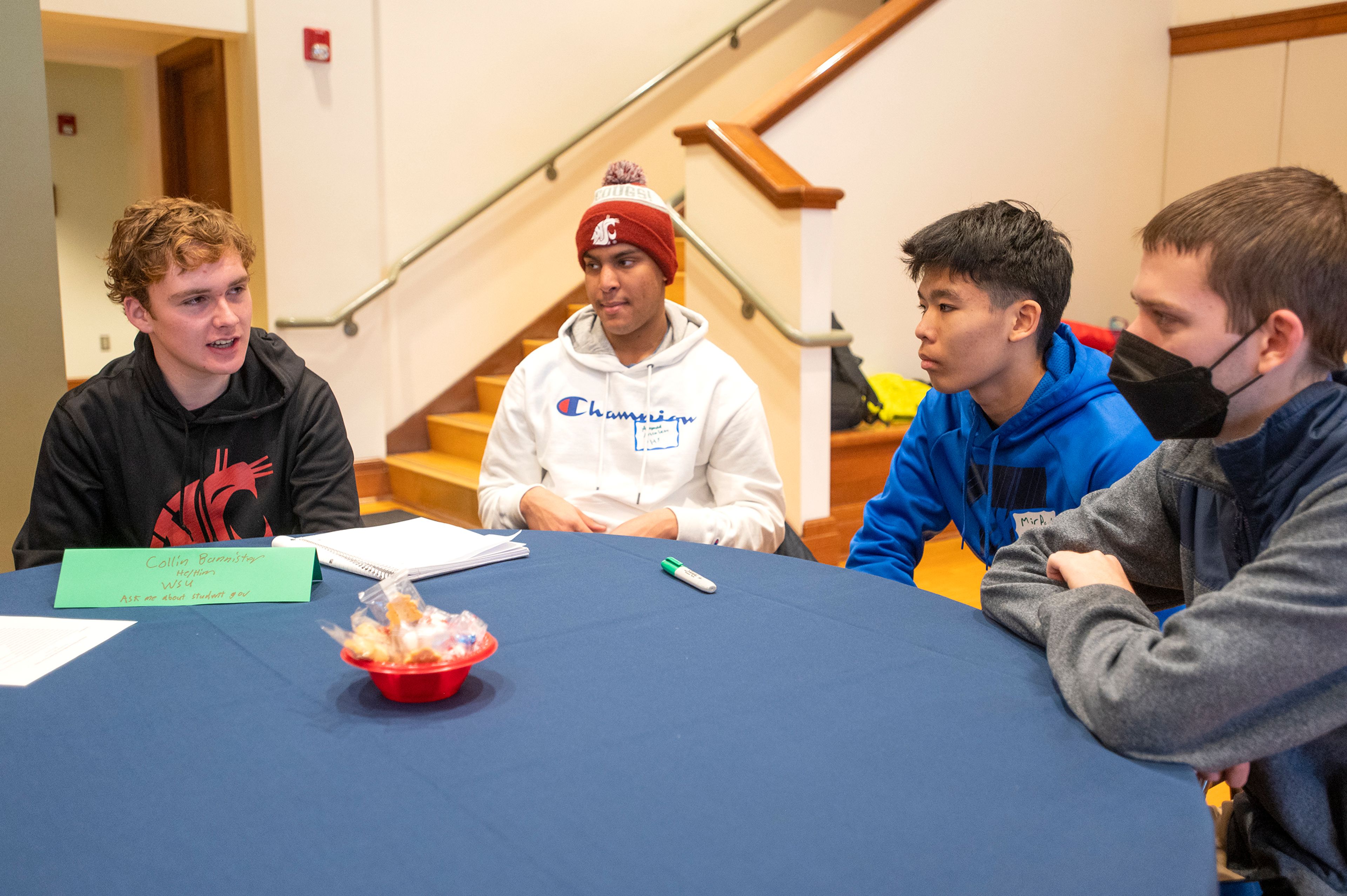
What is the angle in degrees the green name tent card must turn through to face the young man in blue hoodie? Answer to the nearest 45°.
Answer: approximately 90° to its left

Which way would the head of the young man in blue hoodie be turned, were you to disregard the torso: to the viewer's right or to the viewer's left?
to the viewer's left

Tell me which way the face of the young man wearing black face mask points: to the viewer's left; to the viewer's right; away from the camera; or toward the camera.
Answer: to the viewer's left

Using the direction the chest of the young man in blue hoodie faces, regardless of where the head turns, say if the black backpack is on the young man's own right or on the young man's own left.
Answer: on the young man's own right

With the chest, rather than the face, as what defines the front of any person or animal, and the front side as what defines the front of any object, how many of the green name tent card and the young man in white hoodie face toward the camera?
2

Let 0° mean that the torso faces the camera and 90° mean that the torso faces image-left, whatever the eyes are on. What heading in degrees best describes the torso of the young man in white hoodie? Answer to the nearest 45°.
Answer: approximately 0°

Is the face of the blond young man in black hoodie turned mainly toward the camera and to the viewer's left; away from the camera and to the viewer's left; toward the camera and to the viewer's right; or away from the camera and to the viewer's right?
toward the camera and to the viewer's right

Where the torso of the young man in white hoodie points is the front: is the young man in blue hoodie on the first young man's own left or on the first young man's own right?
on the first young man's own left

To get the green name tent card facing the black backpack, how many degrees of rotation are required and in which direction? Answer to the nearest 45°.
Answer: approximately 135° to its left

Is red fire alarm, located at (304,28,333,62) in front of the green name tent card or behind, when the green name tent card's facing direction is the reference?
behind

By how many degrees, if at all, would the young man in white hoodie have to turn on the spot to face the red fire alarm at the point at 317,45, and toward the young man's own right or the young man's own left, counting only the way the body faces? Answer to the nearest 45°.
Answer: approximately 135° to the young man's own right

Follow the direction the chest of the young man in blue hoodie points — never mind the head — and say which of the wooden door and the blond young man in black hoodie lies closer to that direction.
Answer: the blond young man in black hoodie

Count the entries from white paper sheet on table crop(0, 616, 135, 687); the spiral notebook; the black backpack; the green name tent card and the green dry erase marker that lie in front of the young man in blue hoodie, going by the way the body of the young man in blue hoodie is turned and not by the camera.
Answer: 4
